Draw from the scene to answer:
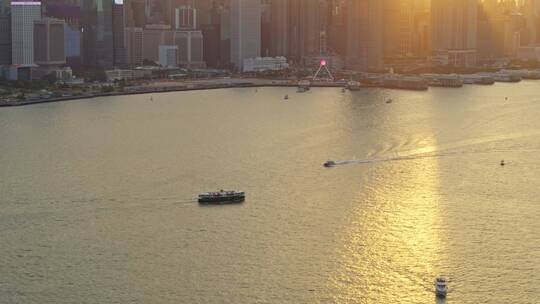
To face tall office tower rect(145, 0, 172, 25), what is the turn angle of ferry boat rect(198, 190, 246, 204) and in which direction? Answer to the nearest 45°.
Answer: approximately 90° to its left

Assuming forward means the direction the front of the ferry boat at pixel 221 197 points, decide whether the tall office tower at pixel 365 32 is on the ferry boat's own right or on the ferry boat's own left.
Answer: on the ferry boat's own left

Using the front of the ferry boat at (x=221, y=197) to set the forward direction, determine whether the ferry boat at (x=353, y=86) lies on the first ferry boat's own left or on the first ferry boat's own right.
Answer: on the first ferry boat's own left

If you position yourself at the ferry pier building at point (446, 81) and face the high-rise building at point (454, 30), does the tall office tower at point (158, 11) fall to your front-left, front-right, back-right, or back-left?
front-left

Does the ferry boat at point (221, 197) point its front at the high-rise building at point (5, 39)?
no

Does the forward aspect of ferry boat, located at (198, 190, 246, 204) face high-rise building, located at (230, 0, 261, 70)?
no

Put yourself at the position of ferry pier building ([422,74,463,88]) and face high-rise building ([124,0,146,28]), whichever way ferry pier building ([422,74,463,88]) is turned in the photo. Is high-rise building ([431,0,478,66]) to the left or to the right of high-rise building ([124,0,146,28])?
right

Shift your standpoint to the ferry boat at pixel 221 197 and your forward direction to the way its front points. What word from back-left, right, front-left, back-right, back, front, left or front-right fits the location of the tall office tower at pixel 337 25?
left

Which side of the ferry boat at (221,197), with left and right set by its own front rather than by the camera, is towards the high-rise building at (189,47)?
left

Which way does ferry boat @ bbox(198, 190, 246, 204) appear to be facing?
to the viewer's right

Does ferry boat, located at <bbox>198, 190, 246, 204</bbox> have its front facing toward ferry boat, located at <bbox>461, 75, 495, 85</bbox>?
no
